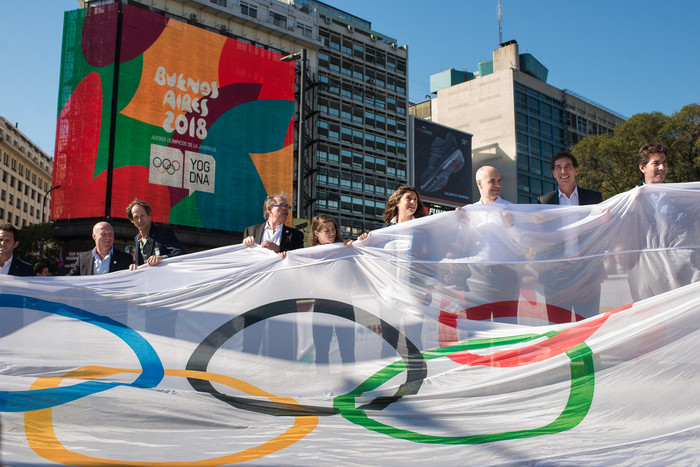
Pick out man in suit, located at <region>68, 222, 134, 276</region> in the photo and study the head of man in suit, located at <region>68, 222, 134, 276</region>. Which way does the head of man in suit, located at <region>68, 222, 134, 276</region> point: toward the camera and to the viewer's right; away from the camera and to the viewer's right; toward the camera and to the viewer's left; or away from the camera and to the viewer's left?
toward the camera and to the viewer's right

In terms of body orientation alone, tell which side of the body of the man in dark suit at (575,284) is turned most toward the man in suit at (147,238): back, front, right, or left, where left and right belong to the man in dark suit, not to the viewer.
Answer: right

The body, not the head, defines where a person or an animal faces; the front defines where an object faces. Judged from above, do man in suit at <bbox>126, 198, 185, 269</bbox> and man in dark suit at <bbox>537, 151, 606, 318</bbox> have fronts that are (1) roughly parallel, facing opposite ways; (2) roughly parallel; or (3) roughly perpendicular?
roughly parallel

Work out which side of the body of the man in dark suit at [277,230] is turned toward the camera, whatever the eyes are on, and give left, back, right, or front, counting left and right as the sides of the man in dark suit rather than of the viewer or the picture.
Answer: front

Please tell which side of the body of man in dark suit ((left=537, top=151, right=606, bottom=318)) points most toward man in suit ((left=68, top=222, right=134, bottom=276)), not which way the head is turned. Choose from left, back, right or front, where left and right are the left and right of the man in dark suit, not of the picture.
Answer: right

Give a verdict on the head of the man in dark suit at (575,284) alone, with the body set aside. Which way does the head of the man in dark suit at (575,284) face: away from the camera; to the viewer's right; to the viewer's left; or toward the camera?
toward the camera

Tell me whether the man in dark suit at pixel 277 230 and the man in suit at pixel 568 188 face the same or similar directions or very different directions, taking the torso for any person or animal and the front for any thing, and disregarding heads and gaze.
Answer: same or similar directions

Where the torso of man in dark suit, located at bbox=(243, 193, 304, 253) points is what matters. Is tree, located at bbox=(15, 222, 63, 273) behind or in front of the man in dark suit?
behind

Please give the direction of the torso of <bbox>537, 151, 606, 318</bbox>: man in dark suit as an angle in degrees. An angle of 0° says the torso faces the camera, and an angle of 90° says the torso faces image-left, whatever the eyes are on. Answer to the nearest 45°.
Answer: approximately 0°

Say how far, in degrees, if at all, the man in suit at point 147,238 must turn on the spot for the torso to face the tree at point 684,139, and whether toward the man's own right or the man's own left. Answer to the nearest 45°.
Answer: approximately 180°

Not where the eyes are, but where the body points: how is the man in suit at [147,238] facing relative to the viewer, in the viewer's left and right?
facing the viewer and to the left of the viewer

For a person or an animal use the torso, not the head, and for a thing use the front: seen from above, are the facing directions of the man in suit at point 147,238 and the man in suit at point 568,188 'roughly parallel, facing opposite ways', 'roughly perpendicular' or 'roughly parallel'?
roughly parallel

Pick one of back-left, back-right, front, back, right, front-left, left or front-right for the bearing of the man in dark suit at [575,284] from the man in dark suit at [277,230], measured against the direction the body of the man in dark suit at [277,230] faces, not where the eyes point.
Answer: front-left

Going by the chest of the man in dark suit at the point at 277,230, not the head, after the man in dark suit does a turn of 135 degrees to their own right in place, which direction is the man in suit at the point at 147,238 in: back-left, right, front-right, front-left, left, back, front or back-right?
front-left
